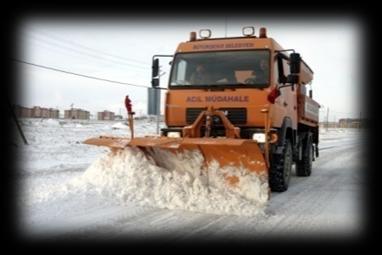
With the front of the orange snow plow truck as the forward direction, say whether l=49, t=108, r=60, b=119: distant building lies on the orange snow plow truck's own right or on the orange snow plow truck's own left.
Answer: on the orange snow plow truck's own right

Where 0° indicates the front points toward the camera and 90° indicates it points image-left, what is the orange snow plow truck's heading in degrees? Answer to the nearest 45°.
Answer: approximately 45°
